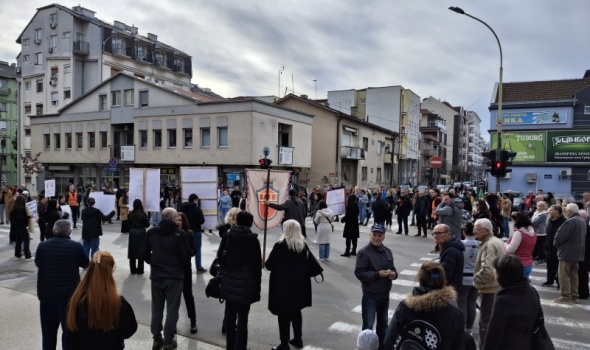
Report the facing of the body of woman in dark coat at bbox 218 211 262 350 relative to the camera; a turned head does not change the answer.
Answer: away from the camera

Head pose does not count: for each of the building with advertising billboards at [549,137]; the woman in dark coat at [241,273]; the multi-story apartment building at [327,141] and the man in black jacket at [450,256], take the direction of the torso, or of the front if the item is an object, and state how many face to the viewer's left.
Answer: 1

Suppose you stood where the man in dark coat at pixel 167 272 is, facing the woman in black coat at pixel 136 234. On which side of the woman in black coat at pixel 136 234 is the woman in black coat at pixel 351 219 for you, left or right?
right

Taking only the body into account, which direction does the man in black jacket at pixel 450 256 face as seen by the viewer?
to the viewer's left

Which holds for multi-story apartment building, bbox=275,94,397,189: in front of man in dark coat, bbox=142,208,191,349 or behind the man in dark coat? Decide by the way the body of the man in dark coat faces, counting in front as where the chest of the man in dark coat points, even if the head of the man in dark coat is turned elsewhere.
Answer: in front

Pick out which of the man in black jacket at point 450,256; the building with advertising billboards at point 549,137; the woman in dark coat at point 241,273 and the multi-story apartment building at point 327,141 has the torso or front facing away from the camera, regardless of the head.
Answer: the woman in dark coat

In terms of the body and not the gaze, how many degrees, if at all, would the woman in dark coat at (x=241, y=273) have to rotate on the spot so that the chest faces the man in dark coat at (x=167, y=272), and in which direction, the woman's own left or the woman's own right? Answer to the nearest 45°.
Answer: approximately 45° to the woman's own left

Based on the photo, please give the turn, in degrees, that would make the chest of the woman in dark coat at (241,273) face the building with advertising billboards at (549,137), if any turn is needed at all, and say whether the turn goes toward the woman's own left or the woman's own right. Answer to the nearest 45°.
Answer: approximately 45° to the woman's own right

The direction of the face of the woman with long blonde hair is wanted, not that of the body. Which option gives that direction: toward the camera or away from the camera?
away from the camera

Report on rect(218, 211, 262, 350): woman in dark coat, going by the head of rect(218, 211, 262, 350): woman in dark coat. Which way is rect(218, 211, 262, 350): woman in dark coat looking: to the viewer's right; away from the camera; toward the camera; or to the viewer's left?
away from the camera

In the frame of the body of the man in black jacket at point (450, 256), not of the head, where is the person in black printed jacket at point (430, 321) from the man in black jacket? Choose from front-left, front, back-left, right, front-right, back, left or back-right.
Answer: left

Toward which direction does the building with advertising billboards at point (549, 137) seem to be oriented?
toward the camera

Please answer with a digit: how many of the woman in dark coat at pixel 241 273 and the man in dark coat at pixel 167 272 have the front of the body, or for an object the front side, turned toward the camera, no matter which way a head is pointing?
0

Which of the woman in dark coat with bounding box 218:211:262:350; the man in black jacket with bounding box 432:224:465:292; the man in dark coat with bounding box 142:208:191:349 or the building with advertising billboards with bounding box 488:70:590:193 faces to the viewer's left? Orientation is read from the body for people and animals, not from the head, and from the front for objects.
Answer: the man in black jacket

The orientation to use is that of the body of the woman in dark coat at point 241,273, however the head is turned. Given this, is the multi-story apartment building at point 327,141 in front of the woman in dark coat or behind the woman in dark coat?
in front

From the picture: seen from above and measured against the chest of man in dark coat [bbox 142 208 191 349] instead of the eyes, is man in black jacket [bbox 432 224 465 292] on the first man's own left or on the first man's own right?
on the first man's own right

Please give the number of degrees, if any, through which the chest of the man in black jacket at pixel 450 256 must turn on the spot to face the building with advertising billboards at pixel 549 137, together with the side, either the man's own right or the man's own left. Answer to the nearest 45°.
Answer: approximately 90° to the man's own right

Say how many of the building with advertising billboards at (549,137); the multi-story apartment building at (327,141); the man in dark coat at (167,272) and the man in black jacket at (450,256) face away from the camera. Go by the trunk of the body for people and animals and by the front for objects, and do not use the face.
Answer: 1

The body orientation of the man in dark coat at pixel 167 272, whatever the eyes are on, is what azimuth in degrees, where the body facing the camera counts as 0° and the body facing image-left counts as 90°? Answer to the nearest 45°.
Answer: approximately 180°

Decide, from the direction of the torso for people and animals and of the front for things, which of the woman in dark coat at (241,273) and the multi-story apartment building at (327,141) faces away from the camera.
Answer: the woman in dark coat
